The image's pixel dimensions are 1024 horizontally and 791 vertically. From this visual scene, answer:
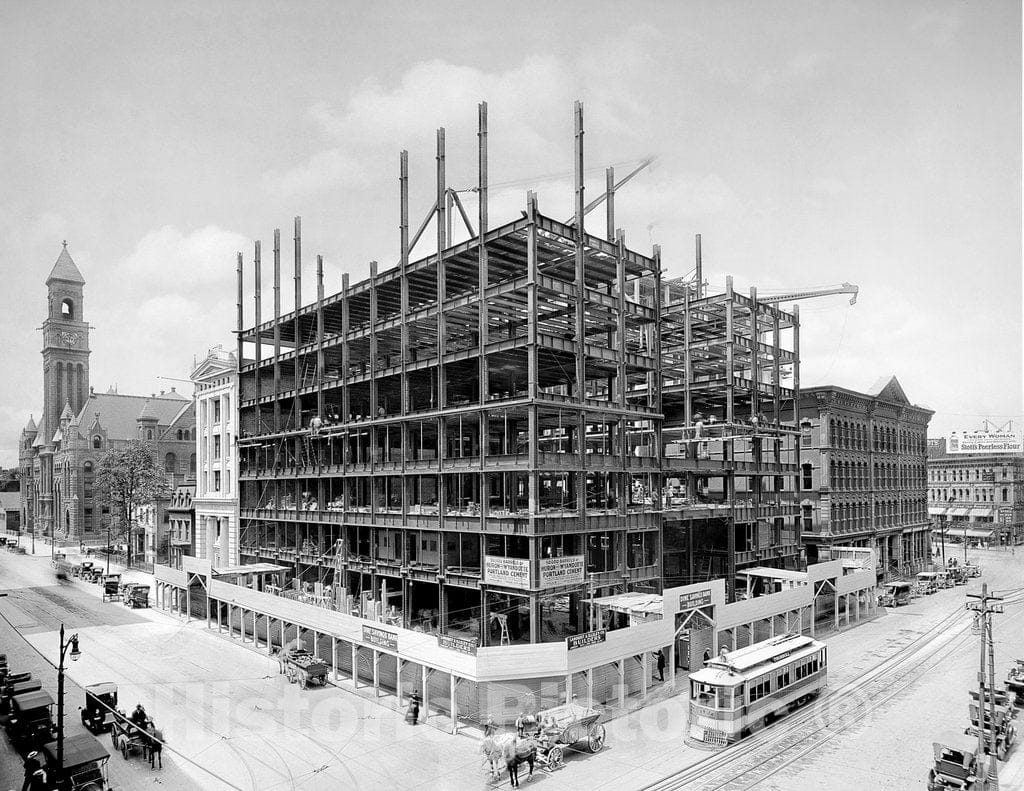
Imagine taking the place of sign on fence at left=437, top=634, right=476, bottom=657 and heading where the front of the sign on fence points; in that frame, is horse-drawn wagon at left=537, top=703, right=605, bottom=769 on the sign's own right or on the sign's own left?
on the sign's own left

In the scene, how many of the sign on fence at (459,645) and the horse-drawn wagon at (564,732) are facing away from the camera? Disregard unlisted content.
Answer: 0

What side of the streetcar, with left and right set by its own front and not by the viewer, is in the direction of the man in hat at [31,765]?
front

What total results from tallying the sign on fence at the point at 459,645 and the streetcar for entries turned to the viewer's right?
0

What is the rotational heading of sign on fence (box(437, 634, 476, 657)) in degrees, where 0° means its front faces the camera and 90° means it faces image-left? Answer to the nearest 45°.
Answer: approximately 45°

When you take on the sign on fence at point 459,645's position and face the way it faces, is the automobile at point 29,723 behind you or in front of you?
in front

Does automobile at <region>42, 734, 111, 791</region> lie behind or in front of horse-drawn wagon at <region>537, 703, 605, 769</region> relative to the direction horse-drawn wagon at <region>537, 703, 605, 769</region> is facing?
in front

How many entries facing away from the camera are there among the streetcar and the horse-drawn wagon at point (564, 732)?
0

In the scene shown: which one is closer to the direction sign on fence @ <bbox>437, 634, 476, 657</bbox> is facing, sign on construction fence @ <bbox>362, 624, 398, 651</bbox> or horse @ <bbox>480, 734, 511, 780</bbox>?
the horse

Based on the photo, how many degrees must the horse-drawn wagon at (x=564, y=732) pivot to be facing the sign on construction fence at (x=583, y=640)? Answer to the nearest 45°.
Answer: approximately 135° to its right
